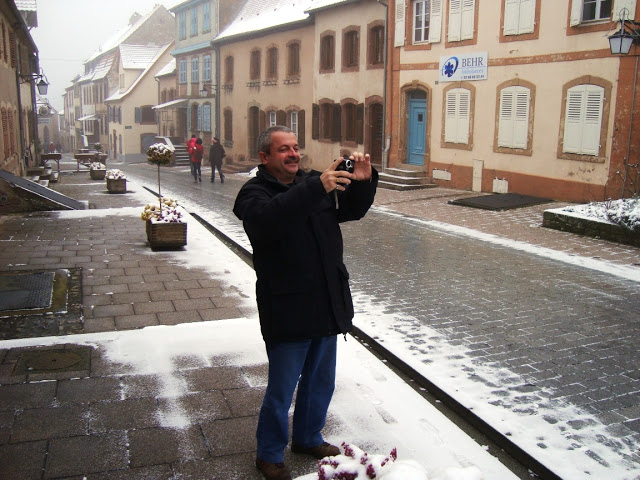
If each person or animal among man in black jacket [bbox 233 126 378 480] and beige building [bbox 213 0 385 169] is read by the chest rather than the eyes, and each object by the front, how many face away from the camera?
0

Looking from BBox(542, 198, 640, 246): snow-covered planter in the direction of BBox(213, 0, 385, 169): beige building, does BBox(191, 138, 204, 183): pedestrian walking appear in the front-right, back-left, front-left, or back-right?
front-left

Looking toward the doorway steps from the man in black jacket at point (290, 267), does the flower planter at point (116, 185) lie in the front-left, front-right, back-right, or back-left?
front-left

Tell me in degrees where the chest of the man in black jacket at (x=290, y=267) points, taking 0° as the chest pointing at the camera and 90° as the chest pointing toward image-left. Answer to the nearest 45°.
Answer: approximately 315°

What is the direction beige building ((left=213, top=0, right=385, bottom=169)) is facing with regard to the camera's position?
facing the viewer and to the left of the viewer

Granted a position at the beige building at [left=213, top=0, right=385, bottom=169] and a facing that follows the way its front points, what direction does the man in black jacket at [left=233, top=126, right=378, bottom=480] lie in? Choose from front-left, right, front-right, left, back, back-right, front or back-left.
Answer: front-left

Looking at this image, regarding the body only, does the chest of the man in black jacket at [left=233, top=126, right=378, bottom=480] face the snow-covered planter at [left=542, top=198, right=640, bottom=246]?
no

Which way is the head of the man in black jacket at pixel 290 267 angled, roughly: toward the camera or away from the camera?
toward the camera

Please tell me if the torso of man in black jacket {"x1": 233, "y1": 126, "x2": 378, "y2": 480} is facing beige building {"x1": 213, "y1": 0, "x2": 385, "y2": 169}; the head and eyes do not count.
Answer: no

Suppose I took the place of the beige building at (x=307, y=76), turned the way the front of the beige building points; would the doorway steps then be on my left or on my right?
on my left
